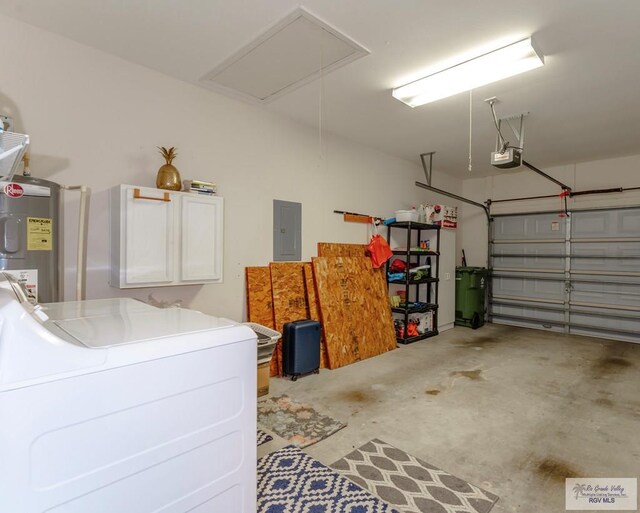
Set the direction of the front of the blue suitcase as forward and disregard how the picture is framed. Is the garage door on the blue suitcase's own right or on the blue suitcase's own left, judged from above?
on the blue suitcase's own left

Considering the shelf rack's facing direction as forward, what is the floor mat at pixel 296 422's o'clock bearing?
The floor mat is roughly at 2 o'clock from the shelf rack.

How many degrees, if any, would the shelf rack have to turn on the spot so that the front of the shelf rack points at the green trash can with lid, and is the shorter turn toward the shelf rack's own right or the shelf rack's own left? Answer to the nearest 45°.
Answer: approximately 90° to the shelf rack's own left

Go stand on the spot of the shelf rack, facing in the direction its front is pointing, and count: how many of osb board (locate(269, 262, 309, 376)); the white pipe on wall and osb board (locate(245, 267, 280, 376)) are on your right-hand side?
3

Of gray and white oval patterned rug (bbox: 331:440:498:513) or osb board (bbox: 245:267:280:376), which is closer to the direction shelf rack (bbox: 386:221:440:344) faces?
the gray and white oval patterned rug

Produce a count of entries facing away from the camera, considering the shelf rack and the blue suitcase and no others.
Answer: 0

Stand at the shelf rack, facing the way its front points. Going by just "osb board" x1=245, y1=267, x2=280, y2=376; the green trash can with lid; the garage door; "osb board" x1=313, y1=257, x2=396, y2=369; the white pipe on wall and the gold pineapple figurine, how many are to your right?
4

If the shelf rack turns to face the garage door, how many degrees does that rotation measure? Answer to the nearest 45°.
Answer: approximately 90° to its left

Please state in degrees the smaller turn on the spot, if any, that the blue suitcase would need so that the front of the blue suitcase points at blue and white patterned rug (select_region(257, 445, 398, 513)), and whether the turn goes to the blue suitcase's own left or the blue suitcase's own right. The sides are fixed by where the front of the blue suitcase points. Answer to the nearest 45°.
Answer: approximately 45° to the blue suitcase's own right

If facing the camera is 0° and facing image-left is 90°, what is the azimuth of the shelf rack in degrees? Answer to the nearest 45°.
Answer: approximately 315°

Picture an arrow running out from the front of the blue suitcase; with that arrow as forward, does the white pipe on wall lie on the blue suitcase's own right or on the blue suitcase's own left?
on the blue suitcase's own right

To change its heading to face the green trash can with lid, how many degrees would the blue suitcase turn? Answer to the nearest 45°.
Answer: approximately 90° to its left

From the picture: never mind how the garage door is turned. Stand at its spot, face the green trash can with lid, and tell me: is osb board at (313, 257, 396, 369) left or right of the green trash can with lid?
left
